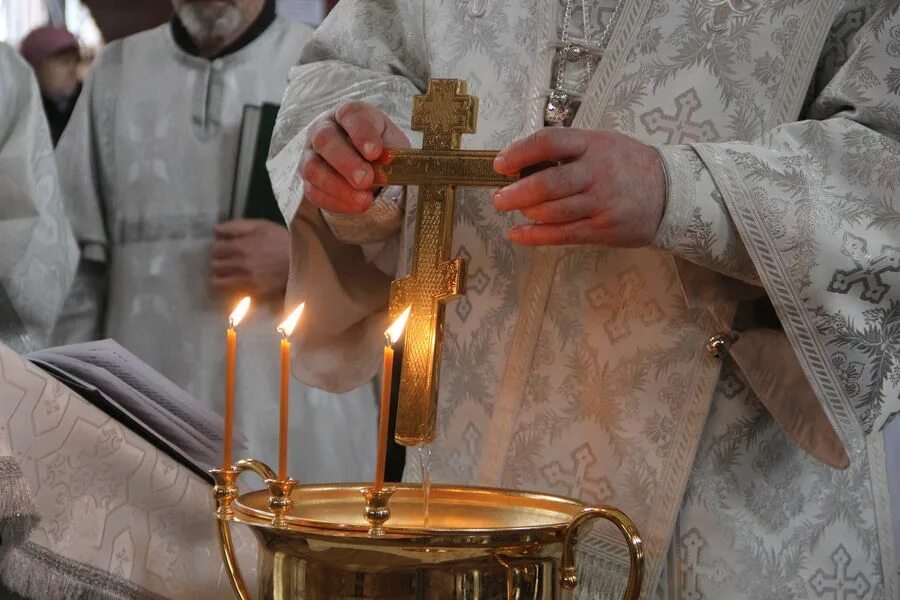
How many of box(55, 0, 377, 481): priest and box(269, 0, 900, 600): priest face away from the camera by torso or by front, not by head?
0

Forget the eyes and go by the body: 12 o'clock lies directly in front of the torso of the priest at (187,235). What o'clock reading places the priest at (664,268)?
the priest at (664,268) is roughly at 11 o'clock from the priest at (187,235).

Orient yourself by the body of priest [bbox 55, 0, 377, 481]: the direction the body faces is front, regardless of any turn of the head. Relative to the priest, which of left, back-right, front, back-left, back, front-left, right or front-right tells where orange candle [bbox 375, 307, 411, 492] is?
front

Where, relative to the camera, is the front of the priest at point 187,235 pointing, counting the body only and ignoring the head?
toward the camera

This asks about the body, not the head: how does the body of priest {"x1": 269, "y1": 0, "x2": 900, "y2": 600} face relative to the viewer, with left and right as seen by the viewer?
facing the viewer and to the left of the viewer

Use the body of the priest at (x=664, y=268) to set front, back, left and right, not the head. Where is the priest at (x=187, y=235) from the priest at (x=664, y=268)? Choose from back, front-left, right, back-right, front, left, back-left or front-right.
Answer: right

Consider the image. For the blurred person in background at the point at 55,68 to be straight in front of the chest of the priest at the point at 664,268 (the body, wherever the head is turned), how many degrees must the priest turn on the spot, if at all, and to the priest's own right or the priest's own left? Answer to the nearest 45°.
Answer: approximately 90° to the priest's own right
